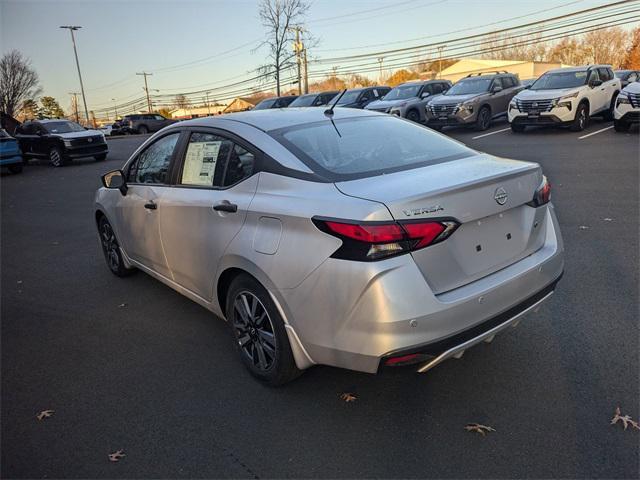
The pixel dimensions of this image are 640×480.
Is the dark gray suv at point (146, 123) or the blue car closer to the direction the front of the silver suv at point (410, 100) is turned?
the blue car

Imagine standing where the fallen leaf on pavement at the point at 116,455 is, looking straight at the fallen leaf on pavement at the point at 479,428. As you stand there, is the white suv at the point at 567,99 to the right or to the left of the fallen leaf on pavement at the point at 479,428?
left

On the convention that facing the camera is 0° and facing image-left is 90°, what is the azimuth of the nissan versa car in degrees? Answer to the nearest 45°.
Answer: approximately 135°

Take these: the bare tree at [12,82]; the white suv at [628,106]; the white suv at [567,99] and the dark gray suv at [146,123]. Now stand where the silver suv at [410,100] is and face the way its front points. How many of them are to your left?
2

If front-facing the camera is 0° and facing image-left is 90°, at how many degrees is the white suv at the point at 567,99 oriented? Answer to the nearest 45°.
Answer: approximately 45°
